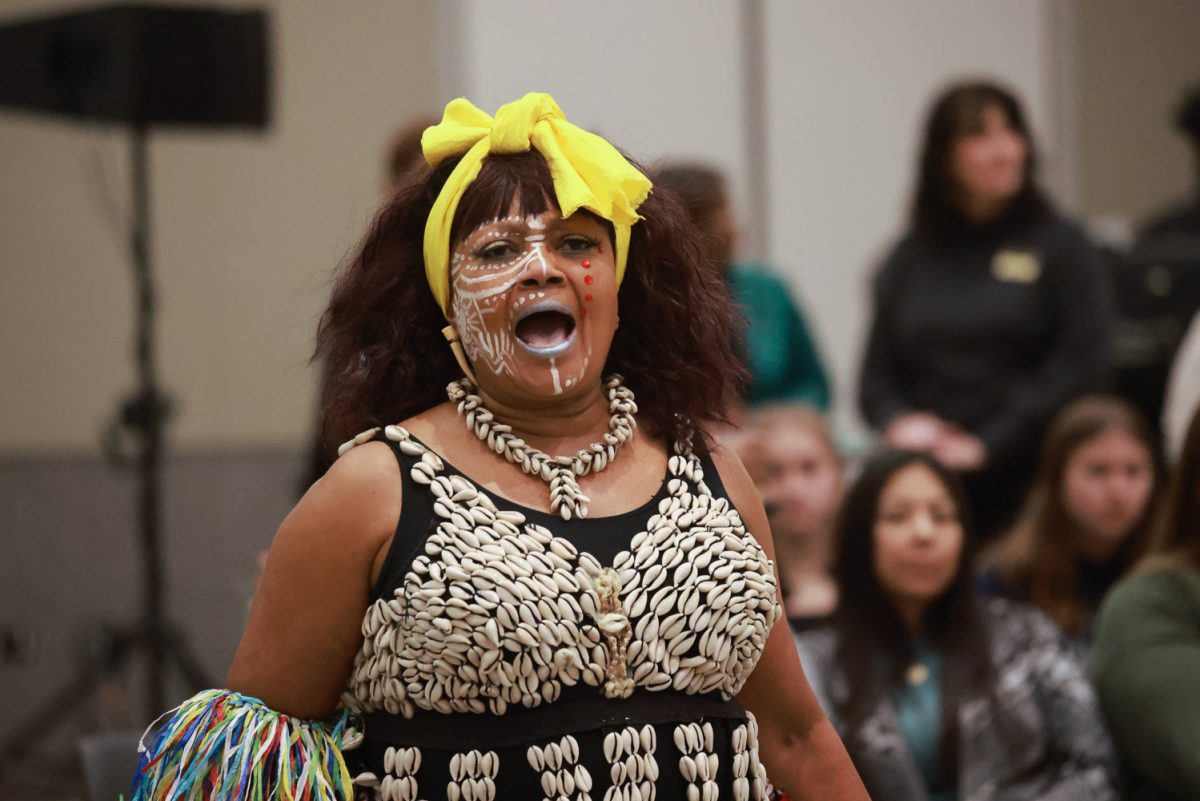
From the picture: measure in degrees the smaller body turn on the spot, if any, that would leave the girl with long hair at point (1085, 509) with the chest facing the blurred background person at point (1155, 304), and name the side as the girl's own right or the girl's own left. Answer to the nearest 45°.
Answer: approximately 135° to the girl's own left

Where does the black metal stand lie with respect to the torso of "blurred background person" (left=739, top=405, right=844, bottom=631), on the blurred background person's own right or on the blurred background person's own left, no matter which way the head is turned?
on the blurred background person's own right

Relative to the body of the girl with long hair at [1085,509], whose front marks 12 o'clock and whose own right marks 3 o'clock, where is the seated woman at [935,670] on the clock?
The seated woman is roughly at 2 o'clock from the girl with long hair.

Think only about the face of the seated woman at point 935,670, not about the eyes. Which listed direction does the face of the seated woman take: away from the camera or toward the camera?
toward the camera

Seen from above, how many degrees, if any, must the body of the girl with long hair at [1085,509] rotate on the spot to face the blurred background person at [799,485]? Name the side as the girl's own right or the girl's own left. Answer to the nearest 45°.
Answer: approximately 90° to the girl's own right

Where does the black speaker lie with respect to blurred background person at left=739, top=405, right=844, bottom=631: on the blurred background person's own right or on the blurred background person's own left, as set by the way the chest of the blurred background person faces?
on the blurred background person's own right

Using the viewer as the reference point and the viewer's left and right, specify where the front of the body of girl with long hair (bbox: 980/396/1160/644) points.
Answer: facing the viewer and to the right of the viewer

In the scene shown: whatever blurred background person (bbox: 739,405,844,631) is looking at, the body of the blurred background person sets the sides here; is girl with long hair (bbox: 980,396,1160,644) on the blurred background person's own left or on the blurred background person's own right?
on the blurred background person's own left

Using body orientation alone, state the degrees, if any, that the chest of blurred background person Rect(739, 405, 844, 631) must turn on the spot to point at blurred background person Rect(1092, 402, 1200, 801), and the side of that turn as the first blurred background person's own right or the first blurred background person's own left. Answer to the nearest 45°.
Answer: approximately 45° to the first blurred background person's own left

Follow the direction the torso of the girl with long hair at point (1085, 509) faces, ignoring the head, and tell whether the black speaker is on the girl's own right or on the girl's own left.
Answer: on the girl's own right

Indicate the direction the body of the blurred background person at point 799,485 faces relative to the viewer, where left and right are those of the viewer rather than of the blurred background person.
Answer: facing the viewer

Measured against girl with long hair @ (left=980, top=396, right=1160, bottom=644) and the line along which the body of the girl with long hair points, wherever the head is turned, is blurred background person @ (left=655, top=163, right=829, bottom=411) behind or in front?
behind

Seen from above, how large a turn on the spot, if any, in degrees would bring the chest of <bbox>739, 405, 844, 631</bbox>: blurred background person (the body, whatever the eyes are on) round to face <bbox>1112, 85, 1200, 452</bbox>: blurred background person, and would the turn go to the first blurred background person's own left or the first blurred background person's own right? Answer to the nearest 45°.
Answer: approximately 135° to the first blurred background person's own left

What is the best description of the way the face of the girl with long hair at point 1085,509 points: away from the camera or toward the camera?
toward the camera

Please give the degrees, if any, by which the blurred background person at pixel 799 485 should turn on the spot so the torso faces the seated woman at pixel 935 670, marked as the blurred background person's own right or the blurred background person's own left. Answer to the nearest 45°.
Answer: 0° — they already face them

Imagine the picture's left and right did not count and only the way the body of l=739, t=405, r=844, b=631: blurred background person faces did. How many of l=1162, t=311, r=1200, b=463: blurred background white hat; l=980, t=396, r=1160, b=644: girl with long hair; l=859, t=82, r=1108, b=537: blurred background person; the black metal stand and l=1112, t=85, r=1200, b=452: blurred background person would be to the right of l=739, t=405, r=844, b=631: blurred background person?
1
